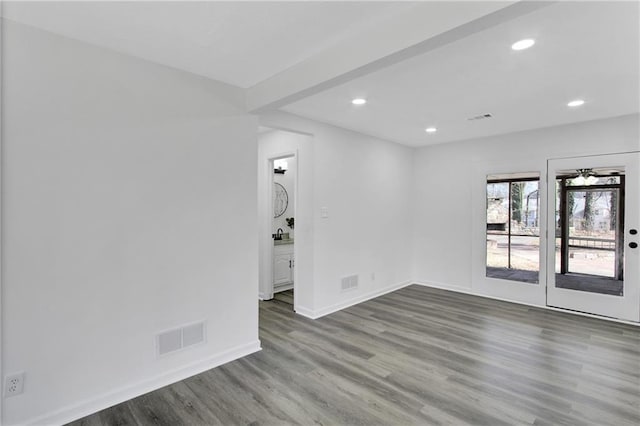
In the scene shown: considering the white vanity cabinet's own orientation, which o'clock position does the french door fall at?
The french door is roughly at 11 o'clock from the white vanity cabinet.

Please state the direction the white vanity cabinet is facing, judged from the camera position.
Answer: facing the viewer and to the right of the viewer
